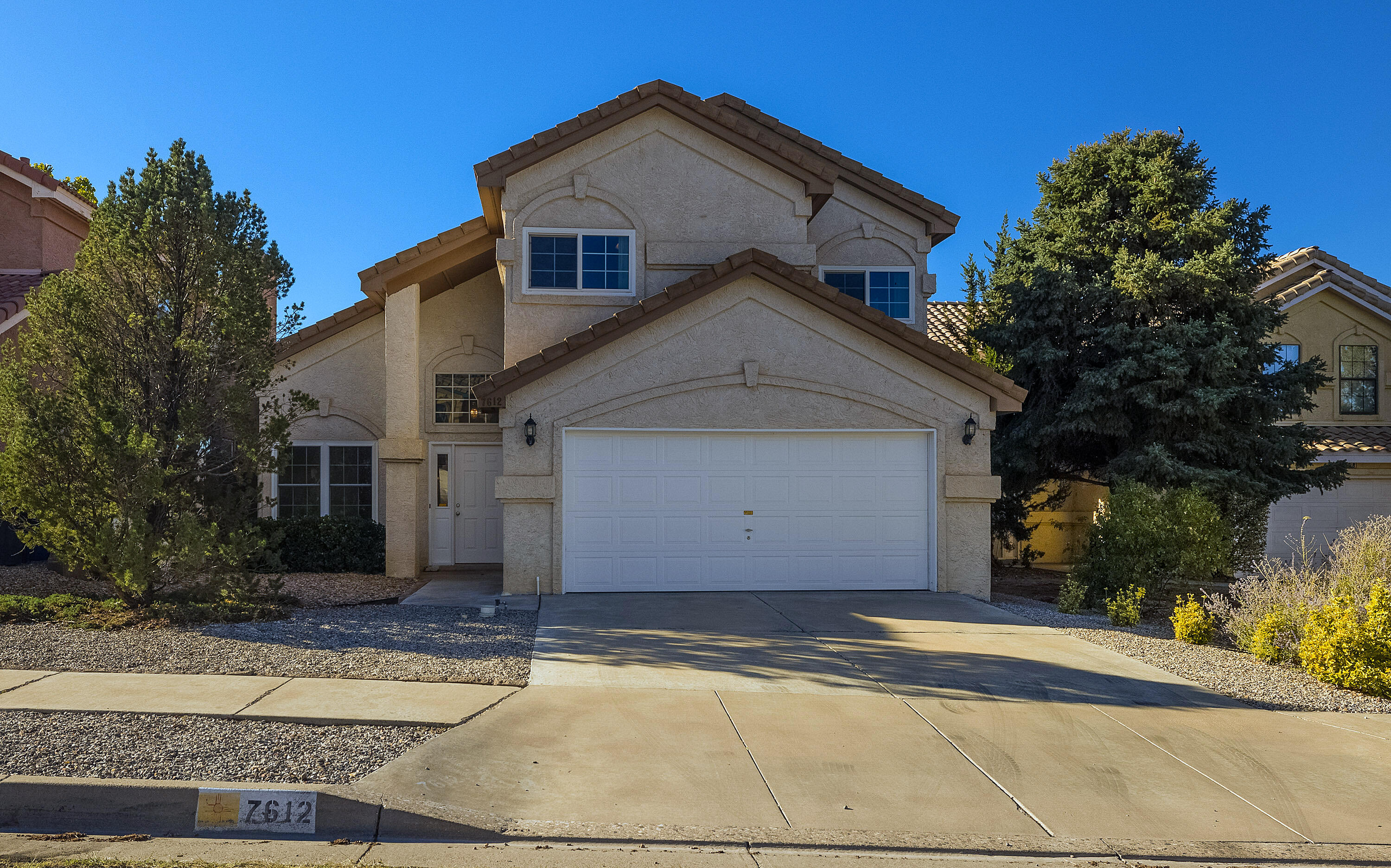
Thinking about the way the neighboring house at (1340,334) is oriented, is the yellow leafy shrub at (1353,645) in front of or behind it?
in front

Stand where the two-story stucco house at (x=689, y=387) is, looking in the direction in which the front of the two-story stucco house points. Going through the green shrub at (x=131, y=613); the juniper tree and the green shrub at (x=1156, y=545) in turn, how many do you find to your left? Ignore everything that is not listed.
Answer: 1

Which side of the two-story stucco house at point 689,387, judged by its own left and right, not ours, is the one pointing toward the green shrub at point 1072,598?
left

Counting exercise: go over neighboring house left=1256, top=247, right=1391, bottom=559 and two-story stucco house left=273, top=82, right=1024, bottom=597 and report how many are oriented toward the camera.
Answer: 2

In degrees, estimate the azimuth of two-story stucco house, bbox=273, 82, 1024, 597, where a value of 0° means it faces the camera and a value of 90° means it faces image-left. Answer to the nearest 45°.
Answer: approximately 0°

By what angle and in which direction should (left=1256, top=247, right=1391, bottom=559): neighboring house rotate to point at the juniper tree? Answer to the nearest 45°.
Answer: approximately 45° to its right

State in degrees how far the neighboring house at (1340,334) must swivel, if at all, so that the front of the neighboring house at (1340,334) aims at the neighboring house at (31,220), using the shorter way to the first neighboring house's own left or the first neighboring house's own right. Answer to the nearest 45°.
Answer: approximately 45° to the first neighboring house's own right
